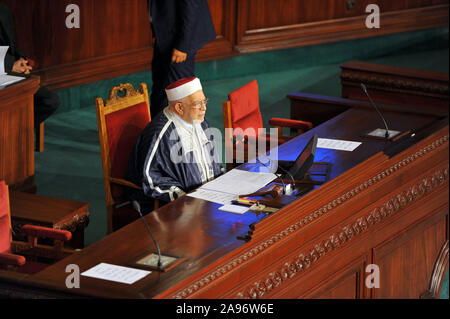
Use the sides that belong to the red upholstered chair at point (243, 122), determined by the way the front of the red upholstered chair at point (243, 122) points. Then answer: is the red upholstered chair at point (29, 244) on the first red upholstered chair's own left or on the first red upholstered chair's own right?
on the first red upholstered chair's own right

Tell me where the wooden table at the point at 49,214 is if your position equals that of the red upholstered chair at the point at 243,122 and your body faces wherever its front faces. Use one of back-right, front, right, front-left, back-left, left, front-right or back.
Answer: right

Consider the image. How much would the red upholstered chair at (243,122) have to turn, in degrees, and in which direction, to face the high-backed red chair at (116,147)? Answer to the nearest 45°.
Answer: approximately 90° to its right

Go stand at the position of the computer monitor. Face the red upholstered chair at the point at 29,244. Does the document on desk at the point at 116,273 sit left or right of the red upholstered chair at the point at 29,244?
left

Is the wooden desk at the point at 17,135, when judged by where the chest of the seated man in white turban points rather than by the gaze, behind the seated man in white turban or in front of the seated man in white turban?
behind

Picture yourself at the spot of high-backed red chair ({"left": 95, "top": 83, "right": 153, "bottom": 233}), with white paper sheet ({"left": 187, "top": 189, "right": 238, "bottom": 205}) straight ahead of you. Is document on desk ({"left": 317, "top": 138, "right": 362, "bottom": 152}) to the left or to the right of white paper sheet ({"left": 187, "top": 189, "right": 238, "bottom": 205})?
left
